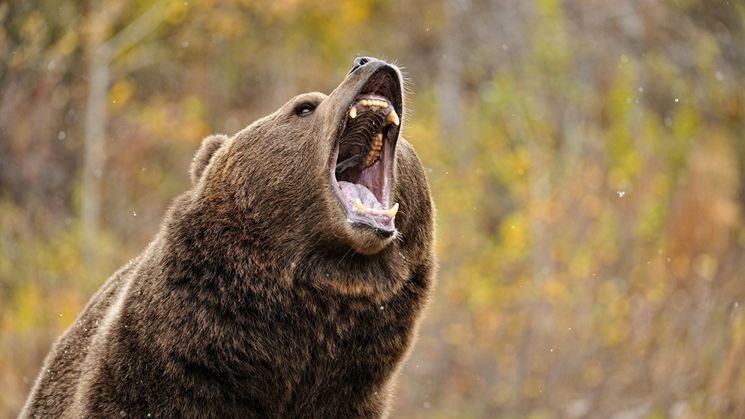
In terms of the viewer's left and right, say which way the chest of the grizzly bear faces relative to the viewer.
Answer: facing the viewer and to the right of the viewer

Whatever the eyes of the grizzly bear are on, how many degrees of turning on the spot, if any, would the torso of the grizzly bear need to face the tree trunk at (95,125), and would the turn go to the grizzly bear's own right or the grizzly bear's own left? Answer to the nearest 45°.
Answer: approximately 135° to the grizzly bear's own left
